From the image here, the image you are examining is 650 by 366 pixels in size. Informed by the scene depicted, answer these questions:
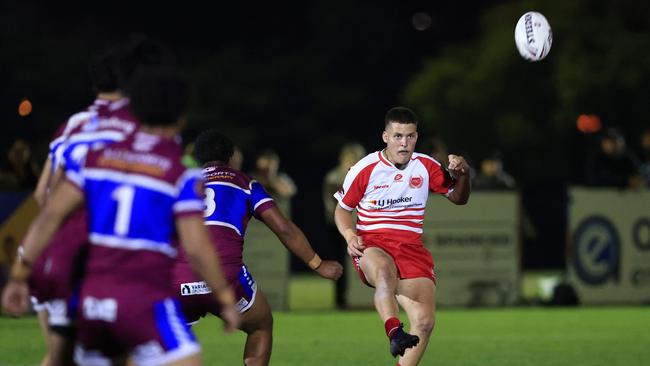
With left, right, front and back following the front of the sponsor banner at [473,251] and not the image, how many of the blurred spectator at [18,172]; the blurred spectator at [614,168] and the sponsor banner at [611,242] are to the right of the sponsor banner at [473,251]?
1

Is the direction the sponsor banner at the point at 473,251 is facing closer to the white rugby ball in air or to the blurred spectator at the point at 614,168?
the white rugby ball in air

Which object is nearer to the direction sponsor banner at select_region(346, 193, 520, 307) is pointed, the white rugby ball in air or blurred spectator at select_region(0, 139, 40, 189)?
the white rugby ball in air

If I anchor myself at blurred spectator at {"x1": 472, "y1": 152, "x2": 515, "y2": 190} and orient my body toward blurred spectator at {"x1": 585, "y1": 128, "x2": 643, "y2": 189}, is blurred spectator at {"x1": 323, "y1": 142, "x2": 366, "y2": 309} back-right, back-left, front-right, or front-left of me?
back-right

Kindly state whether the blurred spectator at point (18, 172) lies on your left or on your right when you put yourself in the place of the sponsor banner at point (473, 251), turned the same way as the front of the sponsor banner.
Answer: on your right

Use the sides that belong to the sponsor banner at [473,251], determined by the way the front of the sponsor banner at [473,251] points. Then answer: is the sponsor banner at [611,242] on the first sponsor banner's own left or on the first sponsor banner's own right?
on the first sponsor banner's own left

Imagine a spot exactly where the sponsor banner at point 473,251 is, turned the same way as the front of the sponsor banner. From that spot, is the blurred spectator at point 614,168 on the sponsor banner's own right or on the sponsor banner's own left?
on the sponsor banner's own left

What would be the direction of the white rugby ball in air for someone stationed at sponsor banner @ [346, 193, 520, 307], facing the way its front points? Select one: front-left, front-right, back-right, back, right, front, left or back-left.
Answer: front

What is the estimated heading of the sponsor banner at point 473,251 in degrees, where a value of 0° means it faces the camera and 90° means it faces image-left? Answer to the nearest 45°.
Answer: approximately 0°
